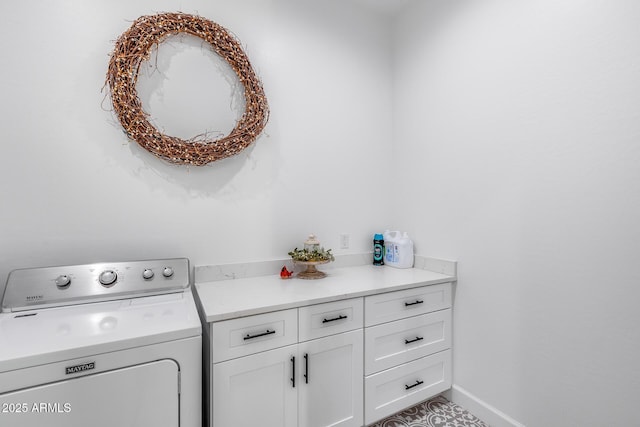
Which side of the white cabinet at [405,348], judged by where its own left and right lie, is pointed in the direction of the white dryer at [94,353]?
right

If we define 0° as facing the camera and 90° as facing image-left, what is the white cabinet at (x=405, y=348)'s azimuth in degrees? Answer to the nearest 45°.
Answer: approximately 315°

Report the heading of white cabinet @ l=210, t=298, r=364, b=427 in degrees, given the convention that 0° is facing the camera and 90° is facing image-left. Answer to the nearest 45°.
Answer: approximately 315°

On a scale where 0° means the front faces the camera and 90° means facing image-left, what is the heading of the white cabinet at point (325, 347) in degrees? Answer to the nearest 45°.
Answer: approximately 315°

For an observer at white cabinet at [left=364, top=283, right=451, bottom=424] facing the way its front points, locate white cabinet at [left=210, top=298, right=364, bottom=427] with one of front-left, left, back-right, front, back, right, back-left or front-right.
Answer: right
